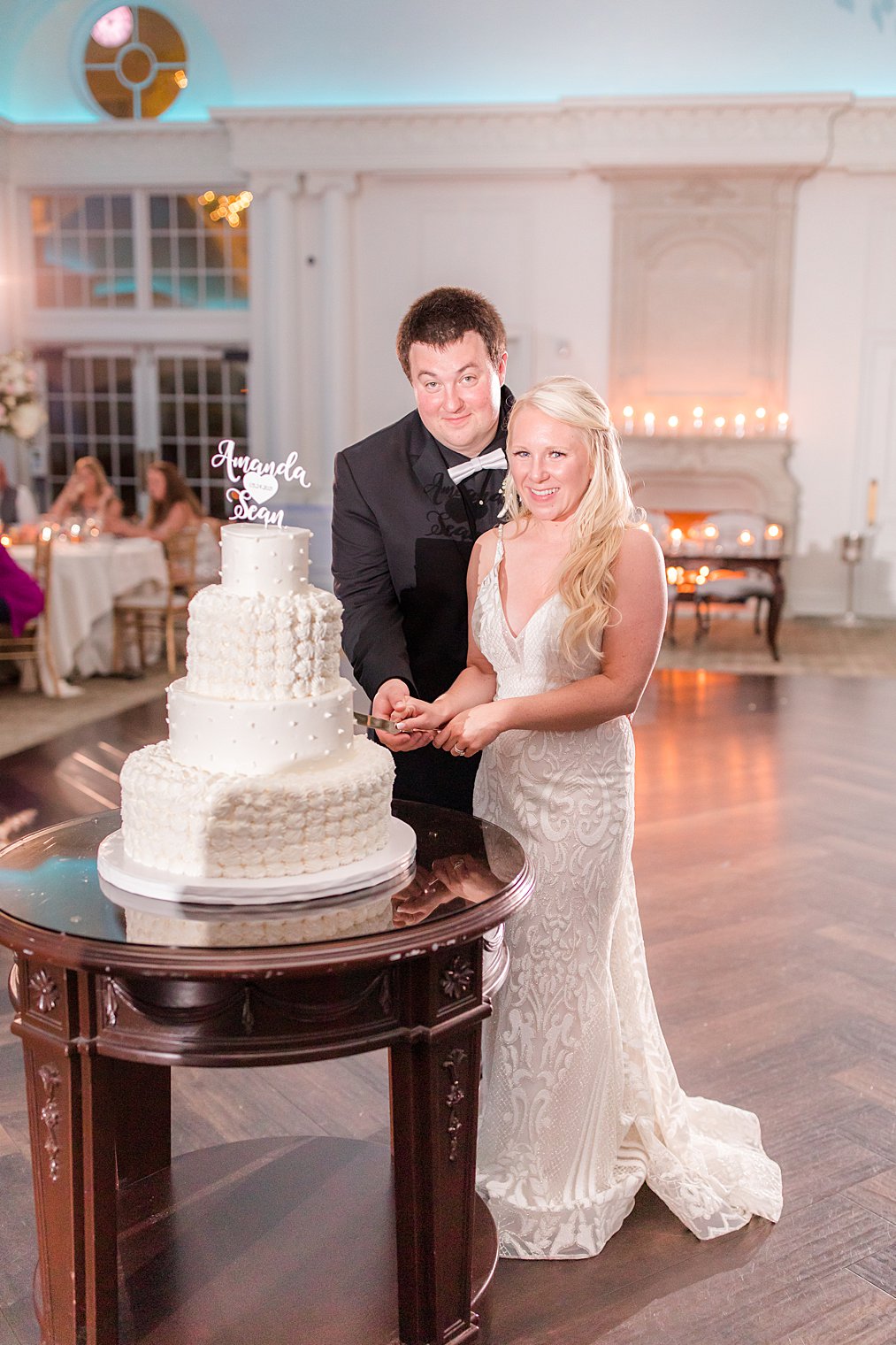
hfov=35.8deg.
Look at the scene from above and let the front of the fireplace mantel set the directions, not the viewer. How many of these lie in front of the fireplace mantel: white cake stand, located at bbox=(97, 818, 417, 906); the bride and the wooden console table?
3

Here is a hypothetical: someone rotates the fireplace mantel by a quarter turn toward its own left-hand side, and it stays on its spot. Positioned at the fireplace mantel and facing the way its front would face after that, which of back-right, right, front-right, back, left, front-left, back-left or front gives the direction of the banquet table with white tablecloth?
back-right

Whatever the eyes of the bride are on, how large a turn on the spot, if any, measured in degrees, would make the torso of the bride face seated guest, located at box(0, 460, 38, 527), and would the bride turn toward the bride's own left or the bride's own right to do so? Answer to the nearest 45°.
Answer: approximately 90° to the bride's own right

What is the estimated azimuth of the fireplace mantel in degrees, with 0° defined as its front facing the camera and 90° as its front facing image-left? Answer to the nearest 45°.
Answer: approximately 0°

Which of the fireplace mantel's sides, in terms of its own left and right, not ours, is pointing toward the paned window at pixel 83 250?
right

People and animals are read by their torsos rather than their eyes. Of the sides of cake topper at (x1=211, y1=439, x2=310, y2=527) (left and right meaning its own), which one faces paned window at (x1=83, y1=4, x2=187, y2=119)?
back

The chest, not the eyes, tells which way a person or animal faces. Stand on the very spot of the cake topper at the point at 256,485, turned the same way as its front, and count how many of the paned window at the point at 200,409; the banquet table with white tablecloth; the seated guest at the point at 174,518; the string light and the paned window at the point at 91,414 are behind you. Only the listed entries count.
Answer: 5

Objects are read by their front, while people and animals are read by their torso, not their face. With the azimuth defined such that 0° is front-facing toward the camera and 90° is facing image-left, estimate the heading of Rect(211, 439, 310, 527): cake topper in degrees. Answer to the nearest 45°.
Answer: approximately 0°

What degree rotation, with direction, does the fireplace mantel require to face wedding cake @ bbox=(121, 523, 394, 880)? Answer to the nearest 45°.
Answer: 0° — it already faces it

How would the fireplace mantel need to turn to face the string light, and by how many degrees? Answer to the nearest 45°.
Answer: approximately 90° to its right

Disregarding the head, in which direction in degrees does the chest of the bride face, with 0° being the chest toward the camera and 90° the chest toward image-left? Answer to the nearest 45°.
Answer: approximately 45°

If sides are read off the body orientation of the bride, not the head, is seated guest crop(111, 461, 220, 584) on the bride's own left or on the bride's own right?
on the bride's own right
